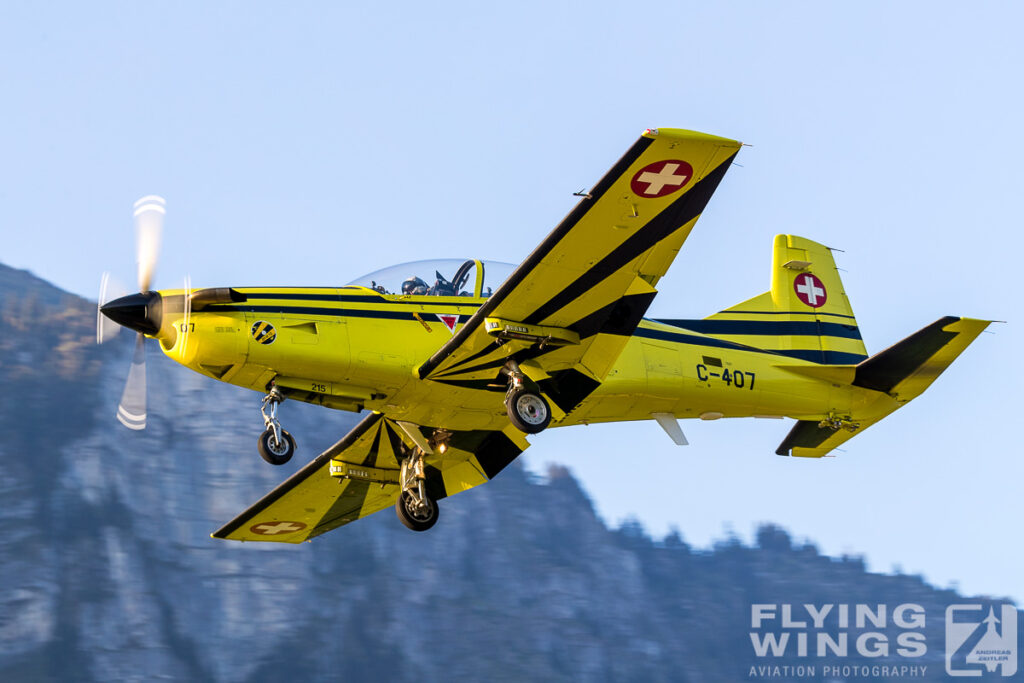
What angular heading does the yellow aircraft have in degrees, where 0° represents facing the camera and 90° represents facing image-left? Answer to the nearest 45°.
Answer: approximately 45°
